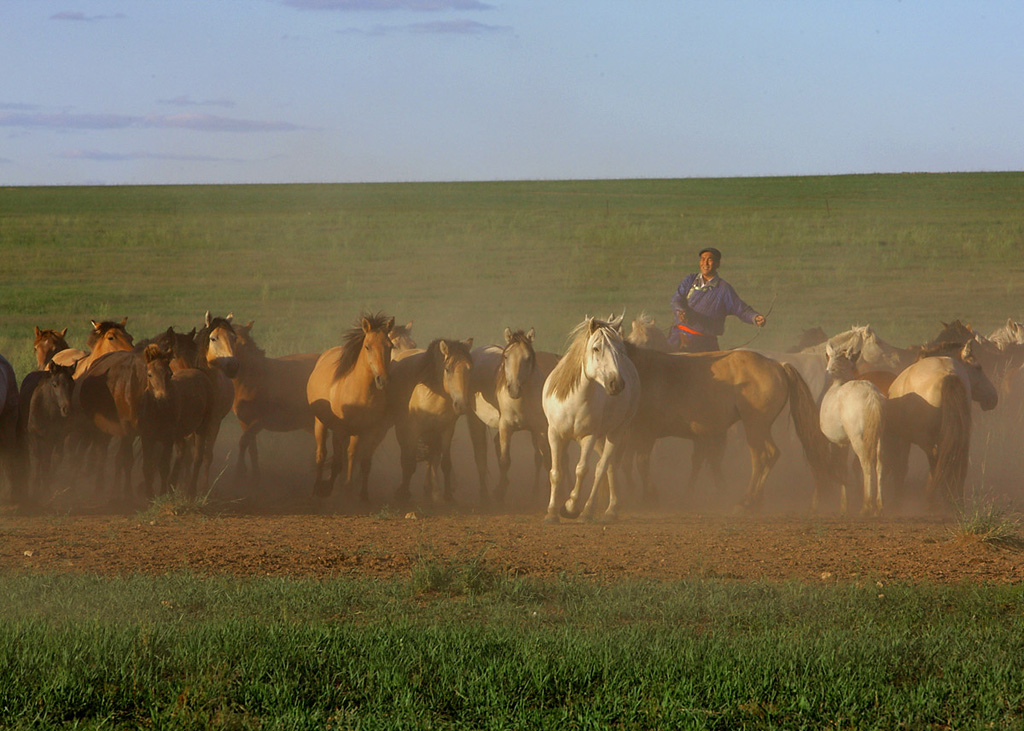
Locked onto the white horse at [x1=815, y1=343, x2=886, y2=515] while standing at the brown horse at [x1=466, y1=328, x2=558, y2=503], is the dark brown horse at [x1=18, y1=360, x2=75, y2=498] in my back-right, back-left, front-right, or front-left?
back-right

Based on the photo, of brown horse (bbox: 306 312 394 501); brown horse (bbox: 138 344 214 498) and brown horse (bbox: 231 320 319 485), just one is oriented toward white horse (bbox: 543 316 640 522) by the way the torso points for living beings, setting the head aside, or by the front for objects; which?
brown horse (bbox: 306 312 394 501)

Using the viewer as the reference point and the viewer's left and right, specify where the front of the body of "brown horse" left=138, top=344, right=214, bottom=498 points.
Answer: facing the viewer and to the left of the viewer

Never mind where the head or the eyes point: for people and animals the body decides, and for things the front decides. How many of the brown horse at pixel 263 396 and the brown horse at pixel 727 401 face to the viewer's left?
2

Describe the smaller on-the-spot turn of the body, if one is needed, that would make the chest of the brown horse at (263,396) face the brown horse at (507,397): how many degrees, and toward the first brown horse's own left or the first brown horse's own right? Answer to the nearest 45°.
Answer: approximately 135° to the first brown horse's own left

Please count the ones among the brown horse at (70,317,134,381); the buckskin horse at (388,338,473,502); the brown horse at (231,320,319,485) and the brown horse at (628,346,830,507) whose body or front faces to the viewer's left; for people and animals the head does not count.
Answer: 2

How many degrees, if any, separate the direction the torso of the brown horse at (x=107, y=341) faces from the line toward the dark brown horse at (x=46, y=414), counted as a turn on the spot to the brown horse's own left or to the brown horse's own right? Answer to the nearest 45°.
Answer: approximately 45° to the brown horse's own right

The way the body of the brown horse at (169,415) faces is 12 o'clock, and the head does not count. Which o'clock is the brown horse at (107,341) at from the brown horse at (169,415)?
the brown horse at (107,341) is roughly at 4 o'clock from the brown horse at (169,415).

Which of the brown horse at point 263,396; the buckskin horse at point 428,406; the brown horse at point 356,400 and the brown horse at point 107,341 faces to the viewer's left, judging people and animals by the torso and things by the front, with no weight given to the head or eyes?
the brown horse at point 263,396

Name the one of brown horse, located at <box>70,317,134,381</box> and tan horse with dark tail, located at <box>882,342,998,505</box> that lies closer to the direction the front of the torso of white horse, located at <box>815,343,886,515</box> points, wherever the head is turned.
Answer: the brown horse

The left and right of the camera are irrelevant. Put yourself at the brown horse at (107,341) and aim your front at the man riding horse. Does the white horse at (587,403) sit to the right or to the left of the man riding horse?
right

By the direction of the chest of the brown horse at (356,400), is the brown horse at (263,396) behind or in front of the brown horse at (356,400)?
behind

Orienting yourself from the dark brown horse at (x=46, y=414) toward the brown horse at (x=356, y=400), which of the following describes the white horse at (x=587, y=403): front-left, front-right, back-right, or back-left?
front-right

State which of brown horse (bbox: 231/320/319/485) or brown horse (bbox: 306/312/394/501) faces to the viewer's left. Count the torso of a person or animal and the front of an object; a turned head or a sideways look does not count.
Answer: brown horse (bbox: 231/320/319/485)

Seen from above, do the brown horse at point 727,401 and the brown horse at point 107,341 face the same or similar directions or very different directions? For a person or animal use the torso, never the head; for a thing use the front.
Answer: very different directions

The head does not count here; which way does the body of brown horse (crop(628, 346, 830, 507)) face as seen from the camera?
to the viewer's left

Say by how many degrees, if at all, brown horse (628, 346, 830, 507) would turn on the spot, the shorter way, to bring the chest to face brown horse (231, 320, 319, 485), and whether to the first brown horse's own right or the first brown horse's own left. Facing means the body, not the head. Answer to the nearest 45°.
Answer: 0° — it already faces it
